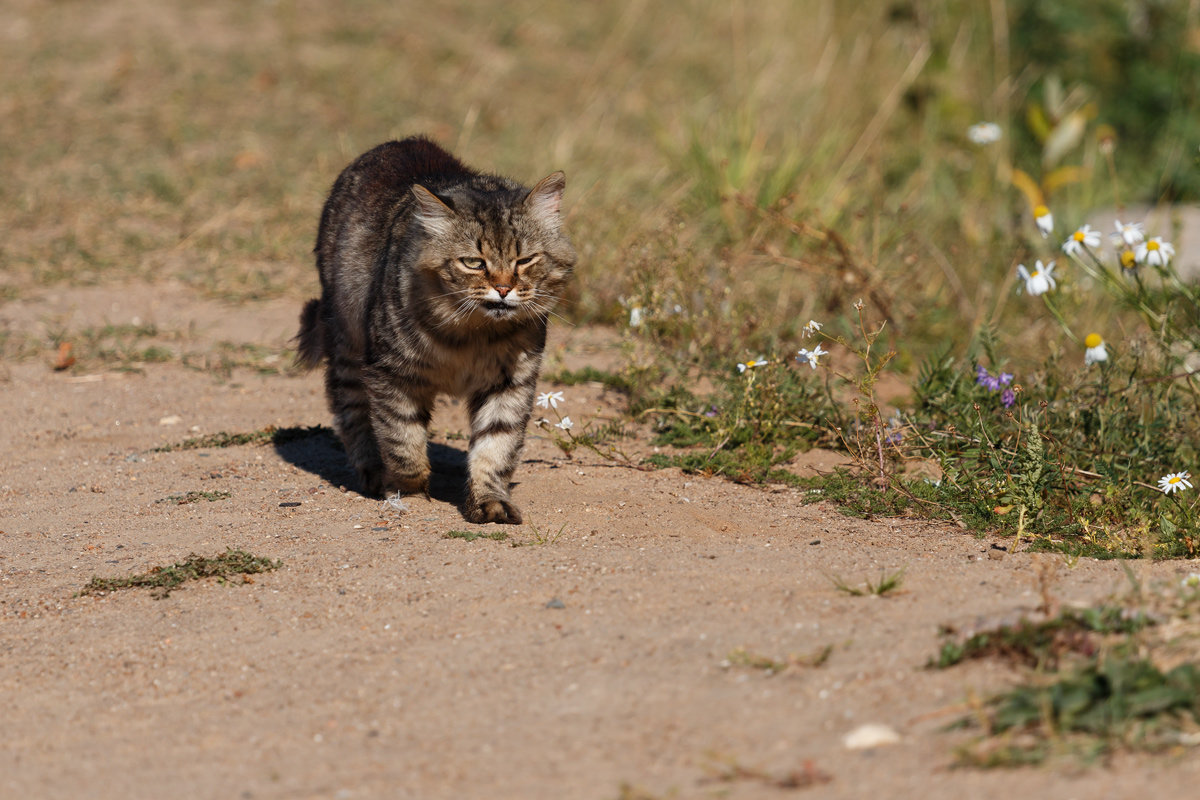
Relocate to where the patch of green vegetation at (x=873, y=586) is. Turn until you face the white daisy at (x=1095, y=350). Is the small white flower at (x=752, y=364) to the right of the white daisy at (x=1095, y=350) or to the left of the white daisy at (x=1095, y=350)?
left

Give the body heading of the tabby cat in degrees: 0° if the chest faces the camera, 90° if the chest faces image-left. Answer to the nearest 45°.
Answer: approximately 315°

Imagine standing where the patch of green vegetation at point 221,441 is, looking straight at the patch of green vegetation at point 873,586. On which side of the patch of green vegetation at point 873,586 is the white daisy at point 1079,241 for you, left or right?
left
